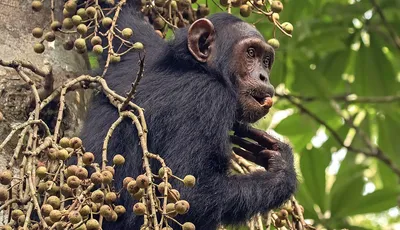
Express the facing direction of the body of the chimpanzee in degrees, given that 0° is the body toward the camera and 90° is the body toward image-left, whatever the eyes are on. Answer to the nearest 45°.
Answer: approximately 270°

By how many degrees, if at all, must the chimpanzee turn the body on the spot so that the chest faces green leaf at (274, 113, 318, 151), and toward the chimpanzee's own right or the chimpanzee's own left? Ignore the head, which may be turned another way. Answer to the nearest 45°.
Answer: approximately 45° to the chimpanzee's own left
